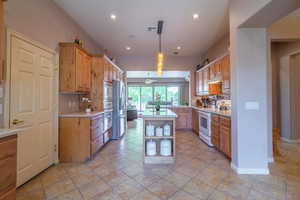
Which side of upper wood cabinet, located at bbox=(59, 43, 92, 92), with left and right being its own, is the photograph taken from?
right

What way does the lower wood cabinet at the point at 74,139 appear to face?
to the viewer's right

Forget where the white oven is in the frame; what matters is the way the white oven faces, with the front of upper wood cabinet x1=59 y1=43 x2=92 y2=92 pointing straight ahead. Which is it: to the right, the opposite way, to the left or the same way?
the opposite way

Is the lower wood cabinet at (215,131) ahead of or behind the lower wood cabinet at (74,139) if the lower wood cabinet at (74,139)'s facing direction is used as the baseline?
ahead

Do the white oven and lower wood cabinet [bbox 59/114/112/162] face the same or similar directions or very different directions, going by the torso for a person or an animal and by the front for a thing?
very different directions

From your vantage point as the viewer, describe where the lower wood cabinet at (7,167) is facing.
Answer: facing the viewer and to the right of the viewer

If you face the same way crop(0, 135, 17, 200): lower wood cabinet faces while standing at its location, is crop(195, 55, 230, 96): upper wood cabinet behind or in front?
in front

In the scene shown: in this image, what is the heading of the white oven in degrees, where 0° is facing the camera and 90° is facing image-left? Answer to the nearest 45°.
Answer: approximately 45°

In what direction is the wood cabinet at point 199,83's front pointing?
to the viewer's left
